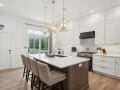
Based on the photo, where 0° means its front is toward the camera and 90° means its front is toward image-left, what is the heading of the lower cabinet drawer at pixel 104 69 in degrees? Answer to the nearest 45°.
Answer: approximately 45°

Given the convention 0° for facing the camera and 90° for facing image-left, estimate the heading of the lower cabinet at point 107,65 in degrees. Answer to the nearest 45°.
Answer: approximately 45°

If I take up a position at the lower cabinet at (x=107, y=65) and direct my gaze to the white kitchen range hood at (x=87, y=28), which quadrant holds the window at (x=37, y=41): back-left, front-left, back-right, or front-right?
front-left

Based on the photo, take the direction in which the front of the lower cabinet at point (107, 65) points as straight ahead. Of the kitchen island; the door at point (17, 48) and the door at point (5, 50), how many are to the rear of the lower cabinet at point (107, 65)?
0

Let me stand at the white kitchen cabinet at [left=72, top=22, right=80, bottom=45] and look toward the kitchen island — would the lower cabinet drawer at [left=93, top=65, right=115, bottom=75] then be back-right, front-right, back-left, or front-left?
front-left

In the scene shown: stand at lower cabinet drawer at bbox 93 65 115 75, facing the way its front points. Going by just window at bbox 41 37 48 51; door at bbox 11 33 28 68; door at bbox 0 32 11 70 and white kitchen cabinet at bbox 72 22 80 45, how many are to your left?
0

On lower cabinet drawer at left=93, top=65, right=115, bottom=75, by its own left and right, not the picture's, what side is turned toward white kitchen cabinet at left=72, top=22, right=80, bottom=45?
right

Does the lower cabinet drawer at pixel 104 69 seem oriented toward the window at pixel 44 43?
no

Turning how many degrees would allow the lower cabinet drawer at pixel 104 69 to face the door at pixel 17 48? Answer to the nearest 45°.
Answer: approximately 45° to its right

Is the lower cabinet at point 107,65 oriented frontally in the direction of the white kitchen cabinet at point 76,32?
no

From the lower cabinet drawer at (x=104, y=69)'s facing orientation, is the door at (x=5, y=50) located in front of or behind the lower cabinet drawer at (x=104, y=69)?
in front

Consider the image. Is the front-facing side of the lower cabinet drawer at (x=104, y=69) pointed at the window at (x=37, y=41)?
no
